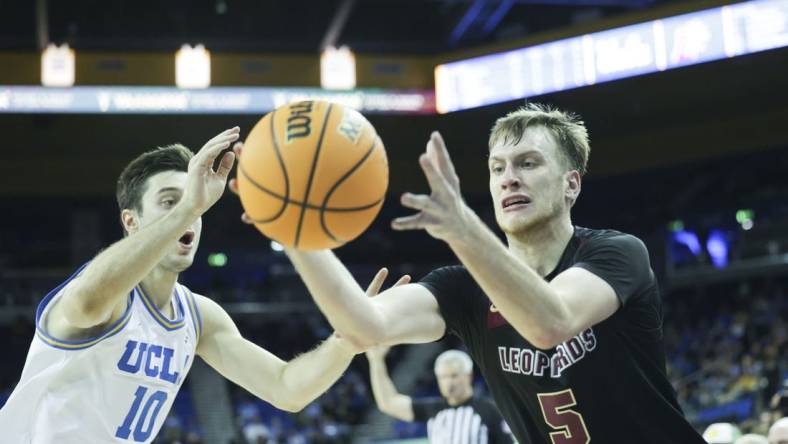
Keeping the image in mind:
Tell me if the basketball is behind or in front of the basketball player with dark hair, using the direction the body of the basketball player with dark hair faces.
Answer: in front

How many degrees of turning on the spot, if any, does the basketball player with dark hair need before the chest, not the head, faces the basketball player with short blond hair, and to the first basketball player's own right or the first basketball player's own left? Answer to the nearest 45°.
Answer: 0° — they already face them

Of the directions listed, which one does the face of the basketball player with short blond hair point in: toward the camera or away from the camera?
toward the camera

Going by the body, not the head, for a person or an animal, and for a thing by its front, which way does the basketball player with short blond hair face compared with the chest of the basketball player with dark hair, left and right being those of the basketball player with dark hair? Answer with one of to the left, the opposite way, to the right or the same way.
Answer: to the right

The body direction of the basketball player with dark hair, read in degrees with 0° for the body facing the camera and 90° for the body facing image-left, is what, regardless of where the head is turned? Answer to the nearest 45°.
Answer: approximately 315°

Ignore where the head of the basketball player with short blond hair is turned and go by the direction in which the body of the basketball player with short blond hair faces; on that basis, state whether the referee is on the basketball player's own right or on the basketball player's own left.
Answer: on the basketball player's own right

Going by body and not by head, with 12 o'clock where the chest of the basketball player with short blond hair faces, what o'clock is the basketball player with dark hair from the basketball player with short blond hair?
The basketball player with dark hair is roughly at 2 o'clock from the basketball player with short blond hair.

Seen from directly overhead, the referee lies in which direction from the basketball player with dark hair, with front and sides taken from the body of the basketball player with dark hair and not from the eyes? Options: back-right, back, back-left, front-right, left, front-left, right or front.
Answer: left

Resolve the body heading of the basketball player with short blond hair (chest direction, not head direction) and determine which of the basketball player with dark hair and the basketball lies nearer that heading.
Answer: the basketball

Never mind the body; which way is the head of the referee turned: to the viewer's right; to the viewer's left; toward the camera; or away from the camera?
toward the camera

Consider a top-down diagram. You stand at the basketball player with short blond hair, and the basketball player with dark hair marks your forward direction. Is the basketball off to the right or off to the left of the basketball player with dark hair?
left

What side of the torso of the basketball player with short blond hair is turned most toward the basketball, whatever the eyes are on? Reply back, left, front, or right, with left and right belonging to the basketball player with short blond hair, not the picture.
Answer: front

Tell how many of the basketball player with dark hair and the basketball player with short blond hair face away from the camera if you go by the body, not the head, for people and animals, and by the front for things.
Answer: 0
